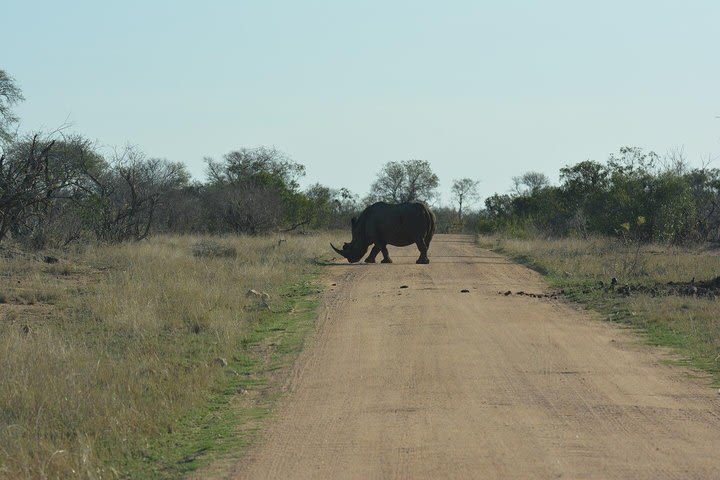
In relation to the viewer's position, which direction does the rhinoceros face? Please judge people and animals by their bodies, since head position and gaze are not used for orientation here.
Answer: facing to the left of the viewer

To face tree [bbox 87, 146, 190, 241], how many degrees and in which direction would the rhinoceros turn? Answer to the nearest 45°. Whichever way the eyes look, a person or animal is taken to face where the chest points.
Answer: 0° — it already faces it
